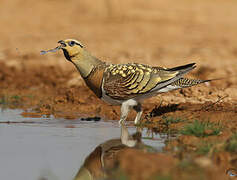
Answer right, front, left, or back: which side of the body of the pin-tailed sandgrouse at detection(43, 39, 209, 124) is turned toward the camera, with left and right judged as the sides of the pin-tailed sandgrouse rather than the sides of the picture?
left
